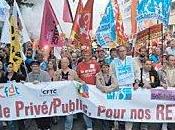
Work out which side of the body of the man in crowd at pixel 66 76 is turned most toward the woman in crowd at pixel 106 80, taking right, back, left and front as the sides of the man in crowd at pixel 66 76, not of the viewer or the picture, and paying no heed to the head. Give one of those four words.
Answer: left

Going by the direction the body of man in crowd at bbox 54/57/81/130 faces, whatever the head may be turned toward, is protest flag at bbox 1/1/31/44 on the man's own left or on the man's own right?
on the man's own right

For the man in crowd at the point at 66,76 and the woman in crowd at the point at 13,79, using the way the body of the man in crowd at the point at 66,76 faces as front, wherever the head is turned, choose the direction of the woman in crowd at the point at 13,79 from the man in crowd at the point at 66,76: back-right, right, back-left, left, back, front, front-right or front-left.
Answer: right

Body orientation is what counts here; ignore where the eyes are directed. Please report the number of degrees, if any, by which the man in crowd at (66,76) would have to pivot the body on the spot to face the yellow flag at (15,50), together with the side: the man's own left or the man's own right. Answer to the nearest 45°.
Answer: approximately 90° to the man's own right

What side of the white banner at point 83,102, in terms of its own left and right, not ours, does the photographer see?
front

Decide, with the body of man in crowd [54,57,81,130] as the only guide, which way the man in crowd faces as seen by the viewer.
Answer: toward the camera
